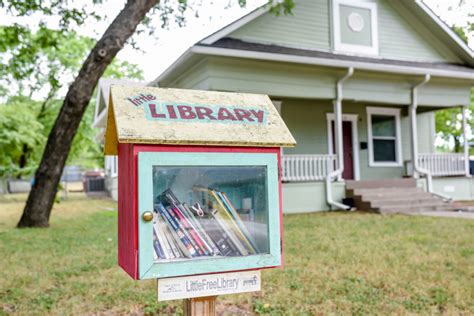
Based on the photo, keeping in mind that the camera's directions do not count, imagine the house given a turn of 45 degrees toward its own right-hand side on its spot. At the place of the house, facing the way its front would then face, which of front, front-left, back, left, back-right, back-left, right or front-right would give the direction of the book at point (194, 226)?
front

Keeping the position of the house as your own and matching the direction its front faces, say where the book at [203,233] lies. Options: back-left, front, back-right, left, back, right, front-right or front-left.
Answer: front-right

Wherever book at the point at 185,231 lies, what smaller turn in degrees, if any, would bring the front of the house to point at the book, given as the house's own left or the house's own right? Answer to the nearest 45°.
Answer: approximately 45° to the house's own right

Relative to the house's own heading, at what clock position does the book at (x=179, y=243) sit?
The book is roughly at 2 o'clock from the house.

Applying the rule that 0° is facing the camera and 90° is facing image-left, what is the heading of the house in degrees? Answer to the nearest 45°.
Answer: approximately 315°

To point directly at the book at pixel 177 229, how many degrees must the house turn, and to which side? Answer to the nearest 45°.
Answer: approximately 45° to its right

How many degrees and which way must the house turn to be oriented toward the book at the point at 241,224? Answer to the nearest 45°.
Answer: approximately 45° to its right

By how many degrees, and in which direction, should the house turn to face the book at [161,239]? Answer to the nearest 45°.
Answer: approximately 45° to its right

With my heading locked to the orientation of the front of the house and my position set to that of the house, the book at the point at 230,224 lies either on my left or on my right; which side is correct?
on my right
